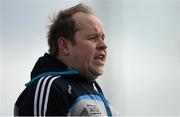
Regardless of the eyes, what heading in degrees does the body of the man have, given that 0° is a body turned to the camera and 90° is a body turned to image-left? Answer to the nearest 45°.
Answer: approximately 315°
